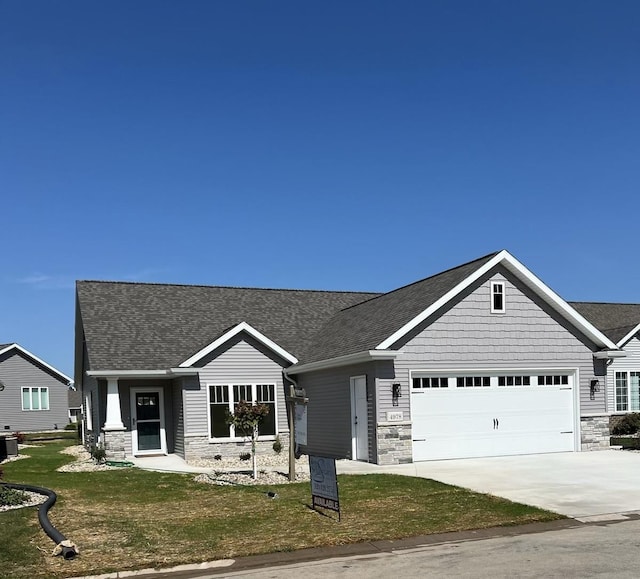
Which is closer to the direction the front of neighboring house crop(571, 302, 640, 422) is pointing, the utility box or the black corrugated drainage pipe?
the black corrugated drainage pipe

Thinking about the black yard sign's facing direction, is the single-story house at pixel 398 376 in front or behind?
behind

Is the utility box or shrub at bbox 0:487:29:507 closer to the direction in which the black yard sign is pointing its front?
the shrub

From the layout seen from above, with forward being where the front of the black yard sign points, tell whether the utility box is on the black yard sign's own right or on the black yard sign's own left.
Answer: on the black yard sign's own right

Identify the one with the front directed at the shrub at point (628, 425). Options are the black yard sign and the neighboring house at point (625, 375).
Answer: the neighboring house

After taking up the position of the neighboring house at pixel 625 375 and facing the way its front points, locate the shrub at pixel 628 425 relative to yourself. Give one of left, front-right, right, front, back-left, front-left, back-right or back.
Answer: front

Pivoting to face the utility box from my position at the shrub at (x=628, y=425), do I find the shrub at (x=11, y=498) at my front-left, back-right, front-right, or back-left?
front-left

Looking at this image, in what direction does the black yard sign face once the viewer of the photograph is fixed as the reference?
facing the viewer and to the left of the viewer

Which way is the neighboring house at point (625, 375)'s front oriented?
toward the camera

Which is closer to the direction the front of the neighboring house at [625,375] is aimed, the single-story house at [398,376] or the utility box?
the single-story house

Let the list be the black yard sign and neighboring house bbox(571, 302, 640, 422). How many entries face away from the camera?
0

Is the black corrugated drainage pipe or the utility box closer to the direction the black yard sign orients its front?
the black corrugated drainage pipe
